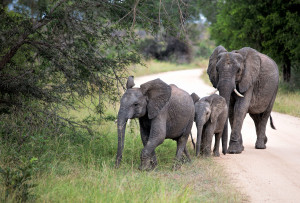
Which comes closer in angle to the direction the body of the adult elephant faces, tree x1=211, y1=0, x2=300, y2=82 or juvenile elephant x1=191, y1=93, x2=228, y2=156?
the juvenile elephant

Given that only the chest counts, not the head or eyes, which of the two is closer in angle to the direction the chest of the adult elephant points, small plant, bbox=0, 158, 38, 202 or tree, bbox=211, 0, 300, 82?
the small plant

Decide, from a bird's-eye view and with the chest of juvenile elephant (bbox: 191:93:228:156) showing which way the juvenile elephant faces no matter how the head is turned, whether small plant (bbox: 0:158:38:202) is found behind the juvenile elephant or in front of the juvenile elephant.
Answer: in front

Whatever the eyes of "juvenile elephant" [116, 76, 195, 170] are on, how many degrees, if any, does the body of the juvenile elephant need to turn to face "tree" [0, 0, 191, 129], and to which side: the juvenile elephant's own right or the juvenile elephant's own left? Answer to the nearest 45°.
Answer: approximately 90° to the juvenile elephant's own right

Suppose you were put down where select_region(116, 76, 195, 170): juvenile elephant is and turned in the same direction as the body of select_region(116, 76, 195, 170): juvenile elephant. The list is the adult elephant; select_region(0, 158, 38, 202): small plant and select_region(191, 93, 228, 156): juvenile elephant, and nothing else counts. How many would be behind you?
2

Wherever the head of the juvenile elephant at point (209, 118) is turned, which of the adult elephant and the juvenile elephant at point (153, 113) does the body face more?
the juvenile elephant

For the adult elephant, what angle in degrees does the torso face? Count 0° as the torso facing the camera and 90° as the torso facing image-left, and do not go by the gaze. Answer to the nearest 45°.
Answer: approximately 45°

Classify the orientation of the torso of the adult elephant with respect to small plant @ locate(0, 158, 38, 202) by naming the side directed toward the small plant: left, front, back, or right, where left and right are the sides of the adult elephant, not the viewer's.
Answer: front

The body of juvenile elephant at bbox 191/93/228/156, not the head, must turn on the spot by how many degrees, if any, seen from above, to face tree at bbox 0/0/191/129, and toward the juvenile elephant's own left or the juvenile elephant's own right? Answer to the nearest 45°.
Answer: approximately 45° to the juvenile elephant's own right

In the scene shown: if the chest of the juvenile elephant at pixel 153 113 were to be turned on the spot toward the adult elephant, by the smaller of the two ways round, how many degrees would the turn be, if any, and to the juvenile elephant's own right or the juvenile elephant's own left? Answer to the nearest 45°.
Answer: approximately 180°

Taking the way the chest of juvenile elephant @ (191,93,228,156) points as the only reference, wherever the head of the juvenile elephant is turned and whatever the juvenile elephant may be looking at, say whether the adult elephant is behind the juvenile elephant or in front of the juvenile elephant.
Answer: behind
